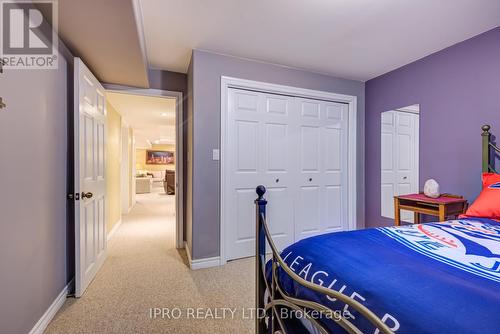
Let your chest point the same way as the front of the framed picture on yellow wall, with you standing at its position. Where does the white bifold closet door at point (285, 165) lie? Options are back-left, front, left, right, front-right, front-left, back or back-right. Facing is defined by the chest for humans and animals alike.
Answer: front

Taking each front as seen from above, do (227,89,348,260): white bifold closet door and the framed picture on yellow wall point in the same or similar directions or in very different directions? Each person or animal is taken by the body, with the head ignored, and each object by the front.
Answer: same or similar directions

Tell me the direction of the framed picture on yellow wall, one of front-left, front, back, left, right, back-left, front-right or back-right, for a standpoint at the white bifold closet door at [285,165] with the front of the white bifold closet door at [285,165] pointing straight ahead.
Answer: back

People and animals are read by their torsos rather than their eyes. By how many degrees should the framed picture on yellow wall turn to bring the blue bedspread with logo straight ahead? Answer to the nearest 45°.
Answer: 0° — it already faces it

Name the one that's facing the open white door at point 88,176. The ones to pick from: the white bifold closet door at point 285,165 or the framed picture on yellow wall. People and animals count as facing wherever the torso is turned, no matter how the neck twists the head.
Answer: the framed picture on yellow wall

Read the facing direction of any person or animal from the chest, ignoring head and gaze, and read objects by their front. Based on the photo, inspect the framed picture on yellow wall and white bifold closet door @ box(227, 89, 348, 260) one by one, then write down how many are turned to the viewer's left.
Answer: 0

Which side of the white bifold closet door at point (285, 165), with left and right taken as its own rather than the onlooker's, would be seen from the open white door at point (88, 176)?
right

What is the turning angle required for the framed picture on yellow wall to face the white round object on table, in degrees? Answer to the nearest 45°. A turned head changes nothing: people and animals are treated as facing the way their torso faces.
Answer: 0° — it already faces it

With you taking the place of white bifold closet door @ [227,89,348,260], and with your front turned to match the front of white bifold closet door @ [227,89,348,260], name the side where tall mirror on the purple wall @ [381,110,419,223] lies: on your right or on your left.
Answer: on your left

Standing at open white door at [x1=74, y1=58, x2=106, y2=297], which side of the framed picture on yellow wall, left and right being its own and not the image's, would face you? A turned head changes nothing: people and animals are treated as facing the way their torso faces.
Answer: front

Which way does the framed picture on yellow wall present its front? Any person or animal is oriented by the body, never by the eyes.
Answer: toward the camera

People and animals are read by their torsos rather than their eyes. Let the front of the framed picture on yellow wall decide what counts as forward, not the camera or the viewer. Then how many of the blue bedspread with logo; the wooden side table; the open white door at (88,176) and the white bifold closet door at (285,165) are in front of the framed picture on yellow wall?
4

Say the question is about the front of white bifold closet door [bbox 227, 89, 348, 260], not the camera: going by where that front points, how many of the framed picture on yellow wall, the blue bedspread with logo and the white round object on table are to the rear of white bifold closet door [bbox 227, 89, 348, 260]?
1

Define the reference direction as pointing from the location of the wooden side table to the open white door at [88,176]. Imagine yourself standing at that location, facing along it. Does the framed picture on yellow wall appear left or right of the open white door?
right
